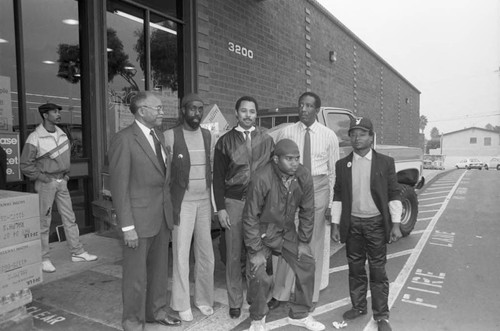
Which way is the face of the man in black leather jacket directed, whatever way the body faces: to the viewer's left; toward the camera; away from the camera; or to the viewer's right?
toward the camera

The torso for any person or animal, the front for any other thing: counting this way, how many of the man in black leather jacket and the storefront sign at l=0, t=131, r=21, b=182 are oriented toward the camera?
2

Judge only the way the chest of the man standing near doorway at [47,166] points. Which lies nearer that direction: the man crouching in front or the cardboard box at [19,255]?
the man crouching in front

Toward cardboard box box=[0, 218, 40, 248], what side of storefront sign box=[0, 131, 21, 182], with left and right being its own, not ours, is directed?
front

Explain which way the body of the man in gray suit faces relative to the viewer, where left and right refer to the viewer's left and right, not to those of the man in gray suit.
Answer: facing the viewer and to the right of the viewer

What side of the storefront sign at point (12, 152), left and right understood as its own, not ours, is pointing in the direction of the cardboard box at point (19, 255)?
front

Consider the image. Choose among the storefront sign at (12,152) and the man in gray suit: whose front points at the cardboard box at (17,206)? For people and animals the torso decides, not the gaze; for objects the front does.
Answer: the storefront sign

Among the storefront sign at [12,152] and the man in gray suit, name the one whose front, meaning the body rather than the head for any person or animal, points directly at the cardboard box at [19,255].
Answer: the storefront sign

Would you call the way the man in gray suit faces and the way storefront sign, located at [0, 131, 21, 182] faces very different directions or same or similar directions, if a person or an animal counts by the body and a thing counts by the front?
same or similar directions

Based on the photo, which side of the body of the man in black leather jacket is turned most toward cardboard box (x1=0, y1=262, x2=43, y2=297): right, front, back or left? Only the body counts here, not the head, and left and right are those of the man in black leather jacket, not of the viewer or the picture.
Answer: right

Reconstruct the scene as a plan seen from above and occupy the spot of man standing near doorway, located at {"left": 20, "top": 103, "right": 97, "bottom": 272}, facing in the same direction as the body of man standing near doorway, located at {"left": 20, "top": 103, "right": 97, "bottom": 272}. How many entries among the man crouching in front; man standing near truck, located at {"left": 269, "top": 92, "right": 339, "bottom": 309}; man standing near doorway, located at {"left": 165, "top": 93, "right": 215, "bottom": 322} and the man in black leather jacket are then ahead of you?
4

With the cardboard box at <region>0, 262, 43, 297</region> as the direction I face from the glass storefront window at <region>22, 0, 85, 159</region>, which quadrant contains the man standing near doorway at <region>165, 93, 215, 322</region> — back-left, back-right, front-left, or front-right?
front-left

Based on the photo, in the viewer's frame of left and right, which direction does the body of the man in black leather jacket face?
facing the viewer

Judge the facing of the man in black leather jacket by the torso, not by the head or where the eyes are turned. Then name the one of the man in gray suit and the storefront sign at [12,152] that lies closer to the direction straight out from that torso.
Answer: the man in gray suit

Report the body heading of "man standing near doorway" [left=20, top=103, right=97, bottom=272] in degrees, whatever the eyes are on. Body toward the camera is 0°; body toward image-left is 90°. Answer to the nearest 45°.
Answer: approximately 315°

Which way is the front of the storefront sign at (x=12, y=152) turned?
toward the camera

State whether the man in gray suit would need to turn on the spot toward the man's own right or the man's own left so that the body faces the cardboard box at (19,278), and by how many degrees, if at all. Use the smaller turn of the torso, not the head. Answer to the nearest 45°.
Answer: approximately 135° to the man's own right
